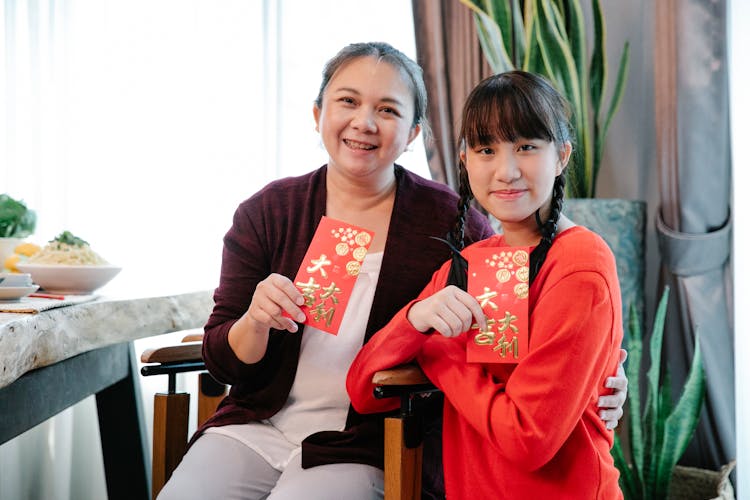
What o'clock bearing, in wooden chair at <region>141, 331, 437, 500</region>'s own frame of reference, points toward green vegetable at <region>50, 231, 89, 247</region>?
The green vegetable is roughly at 3 o'clock from the wooden chair.

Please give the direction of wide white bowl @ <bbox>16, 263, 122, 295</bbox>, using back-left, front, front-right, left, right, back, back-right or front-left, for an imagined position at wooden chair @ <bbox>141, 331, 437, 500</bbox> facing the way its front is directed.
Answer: right

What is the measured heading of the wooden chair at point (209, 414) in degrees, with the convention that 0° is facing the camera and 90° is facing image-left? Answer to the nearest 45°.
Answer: approximately 45°

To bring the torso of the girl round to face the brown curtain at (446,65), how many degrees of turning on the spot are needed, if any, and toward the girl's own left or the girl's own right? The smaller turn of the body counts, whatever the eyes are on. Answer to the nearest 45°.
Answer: approximately 135° to the girl's own right

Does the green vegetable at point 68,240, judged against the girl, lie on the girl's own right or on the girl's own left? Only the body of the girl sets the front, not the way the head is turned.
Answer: on the girl's own right

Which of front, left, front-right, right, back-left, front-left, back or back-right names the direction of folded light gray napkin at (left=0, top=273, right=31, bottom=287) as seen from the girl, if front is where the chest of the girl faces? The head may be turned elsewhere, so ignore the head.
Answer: front-right

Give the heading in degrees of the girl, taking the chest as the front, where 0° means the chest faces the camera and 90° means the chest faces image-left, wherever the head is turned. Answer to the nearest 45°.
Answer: approximately 45°

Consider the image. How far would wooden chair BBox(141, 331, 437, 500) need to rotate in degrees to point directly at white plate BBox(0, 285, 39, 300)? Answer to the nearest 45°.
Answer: approximately 45° to its right
